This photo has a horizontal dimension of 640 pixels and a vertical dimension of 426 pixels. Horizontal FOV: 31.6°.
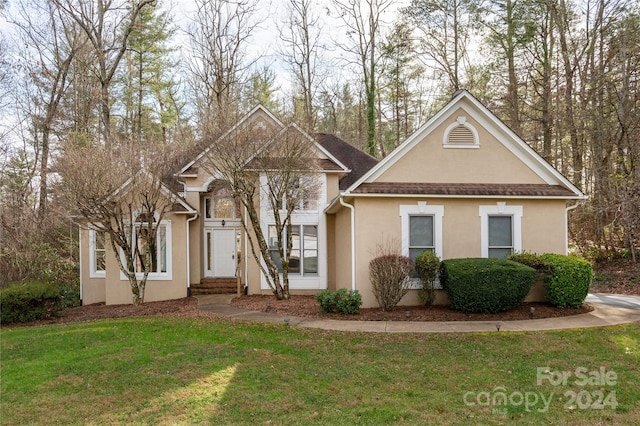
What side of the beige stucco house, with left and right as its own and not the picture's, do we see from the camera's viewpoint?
front

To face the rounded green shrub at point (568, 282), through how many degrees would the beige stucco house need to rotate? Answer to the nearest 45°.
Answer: approximately 45° to its left

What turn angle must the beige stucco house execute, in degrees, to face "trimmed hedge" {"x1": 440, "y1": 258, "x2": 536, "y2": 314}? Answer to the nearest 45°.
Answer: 0° — it already faces it

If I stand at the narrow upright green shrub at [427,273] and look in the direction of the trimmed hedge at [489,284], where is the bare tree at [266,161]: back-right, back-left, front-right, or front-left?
back-right

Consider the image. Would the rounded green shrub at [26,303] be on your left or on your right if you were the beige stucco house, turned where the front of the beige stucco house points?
on your right

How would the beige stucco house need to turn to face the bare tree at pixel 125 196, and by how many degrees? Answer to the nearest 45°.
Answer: approximately 90° to its right
